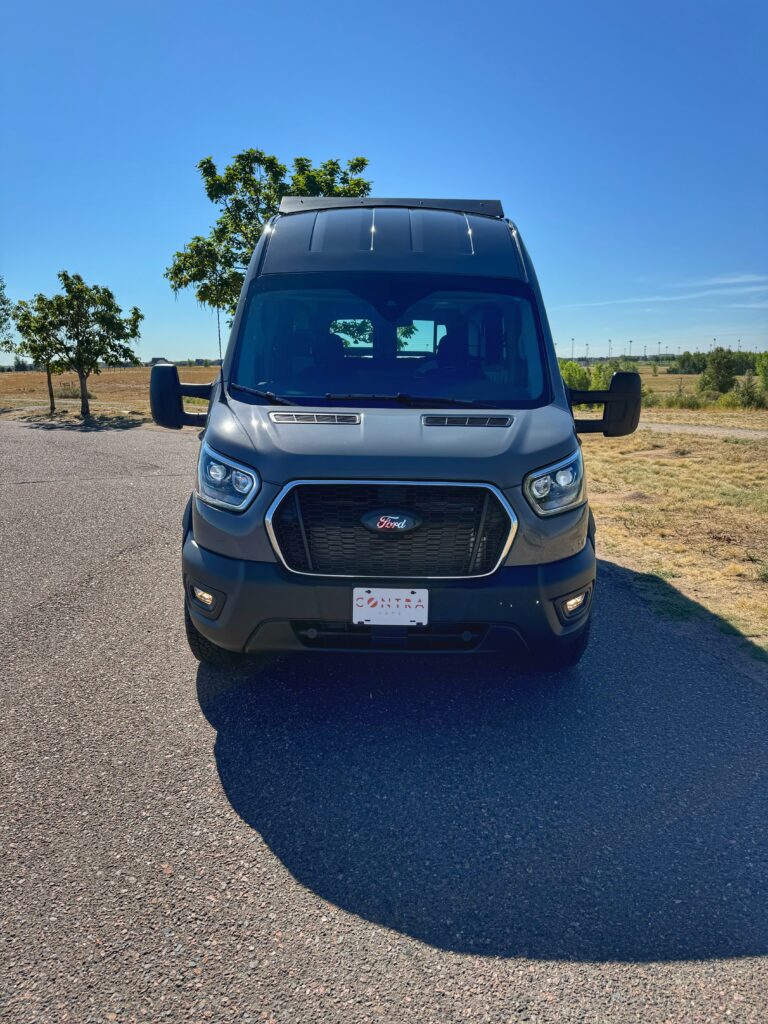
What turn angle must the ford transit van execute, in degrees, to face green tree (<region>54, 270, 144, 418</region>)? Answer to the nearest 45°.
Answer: approximately 135° to its right

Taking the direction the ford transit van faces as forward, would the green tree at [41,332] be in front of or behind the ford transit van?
behind

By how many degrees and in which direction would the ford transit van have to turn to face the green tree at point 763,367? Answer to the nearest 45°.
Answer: approximately 135° to its left

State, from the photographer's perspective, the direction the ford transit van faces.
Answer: facing the viewer

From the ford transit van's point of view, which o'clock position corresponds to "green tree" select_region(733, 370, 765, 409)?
The green tree is roughly at 7 o'clock from the ford transit van.

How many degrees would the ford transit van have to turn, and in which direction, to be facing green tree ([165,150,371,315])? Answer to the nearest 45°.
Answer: approximately 180°
